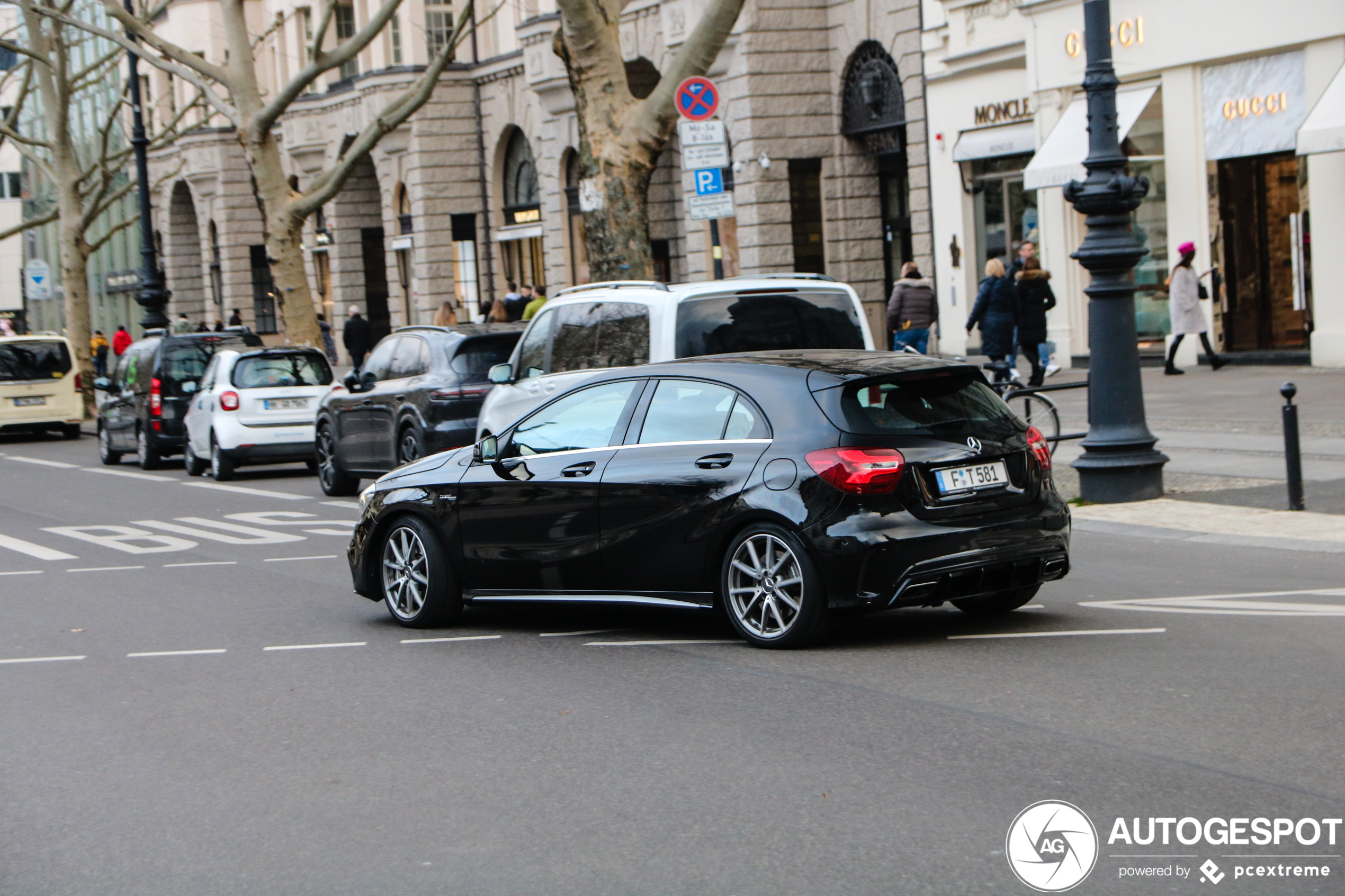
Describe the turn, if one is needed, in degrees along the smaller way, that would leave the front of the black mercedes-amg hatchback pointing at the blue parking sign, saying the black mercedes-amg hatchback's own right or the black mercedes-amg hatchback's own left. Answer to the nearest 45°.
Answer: approximately 45° to the black mercedes-amg hatchback's own right

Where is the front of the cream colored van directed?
away from the camera

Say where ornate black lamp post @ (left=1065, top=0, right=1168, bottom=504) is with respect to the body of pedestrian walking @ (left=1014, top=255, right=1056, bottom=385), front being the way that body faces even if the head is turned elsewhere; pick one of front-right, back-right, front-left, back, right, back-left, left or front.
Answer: back

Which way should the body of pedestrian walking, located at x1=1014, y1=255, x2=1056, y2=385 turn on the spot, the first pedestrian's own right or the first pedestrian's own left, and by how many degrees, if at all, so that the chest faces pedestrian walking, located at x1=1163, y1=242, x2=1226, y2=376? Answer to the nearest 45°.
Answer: approximately 45° to the first pedestrian's own right

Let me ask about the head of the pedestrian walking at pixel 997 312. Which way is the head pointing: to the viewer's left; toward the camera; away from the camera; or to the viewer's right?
away from the camera

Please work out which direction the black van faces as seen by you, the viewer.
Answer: facing away from the viewer and to the left of the viewer

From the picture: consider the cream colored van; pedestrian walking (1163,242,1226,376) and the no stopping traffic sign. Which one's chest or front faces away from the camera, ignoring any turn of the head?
the cream colored van

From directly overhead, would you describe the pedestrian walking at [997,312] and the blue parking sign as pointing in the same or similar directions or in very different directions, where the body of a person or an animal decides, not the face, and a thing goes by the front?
very different directions

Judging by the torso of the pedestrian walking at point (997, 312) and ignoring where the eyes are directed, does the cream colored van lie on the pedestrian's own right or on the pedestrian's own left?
on the pedestrian's own left

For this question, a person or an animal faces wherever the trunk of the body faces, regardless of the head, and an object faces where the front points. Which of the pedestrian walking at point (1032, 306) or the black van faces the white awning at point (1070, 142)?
the pedestrian walking

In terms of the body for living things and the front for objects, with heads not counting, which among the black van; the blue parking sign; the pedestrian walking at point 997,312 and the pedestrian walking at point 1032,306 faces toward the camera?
the blue parking sign

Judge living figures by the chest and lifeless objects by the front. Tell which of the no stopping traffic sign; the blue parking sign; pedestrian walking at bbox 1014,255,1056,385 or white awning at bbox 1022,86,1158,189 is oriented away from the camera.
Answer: the pedestrian walking
